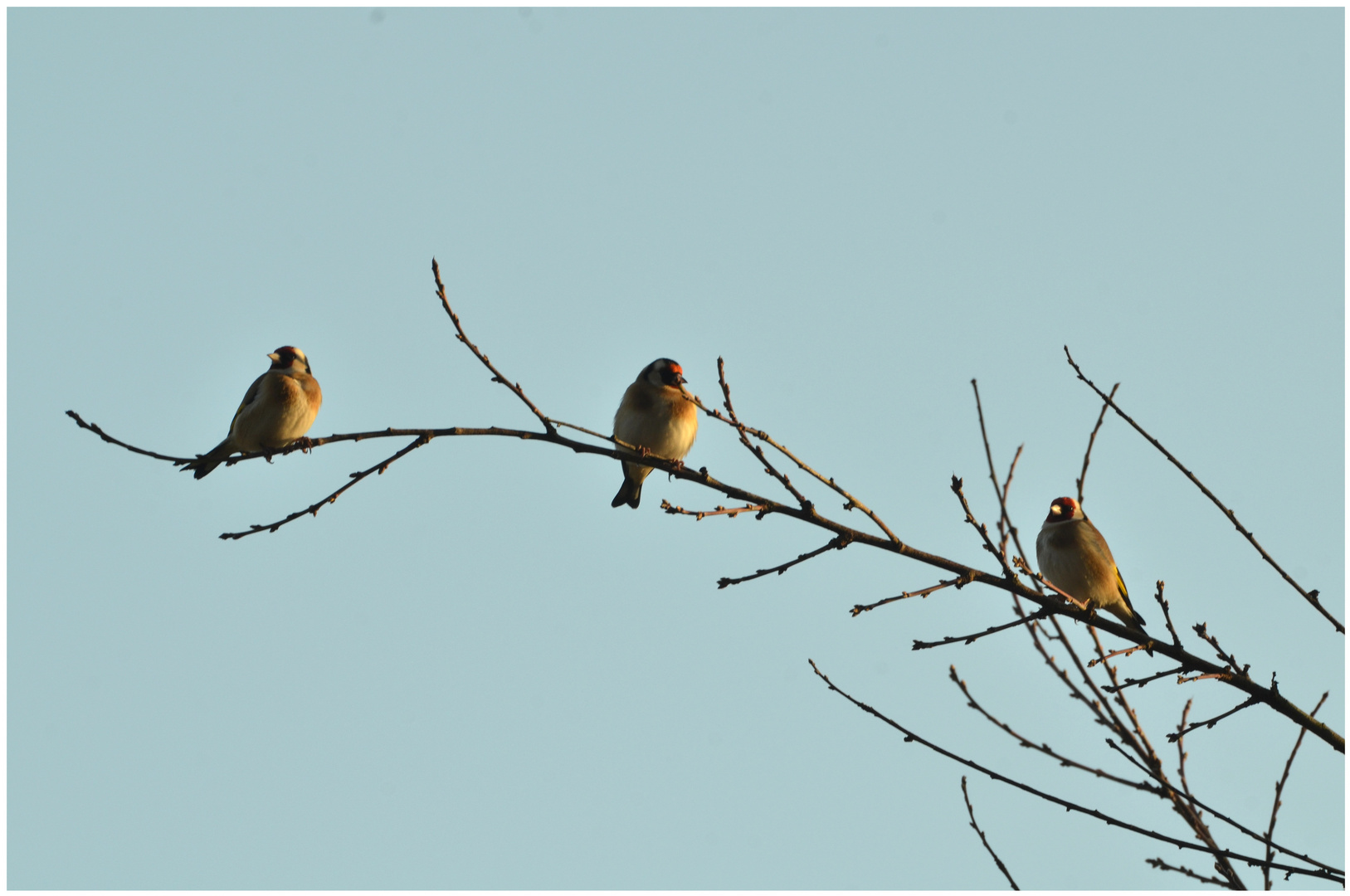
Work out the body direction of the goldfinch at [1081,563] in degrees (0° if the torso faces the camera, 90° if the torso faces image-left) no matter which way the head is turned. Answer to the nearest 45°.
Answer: approximately 45°

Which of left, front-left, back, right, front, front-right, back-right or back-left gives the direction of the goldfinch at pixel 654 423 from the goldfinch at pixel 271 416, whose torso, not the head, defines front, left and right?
front-left

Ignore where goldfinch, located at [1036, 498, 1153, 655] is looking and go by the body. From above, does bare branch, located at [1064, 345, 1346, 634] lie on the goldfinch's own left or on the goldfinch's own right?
on the goldfinch's own left

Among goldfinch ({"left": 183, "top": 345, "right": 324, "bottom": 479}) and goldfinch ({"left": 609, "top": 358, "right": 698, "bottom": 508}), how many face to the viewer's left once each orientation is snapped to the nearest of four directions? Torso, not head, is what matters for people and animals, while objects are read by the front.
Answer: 0
